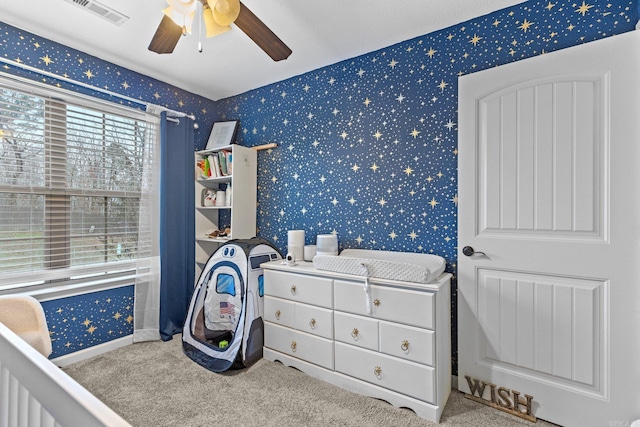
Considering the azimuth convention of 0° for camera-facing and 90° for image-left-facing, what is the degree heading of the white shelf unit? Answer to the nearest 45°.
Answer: approximately 45°

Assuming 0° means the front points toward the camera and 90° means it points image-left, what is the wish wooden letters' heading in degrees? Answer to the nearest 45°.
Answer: approximately 45°

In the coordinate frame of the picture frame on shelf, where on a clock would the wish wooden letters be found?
The wish wooden letters is roughly at 9 o'clock from the picture frame on shelf.

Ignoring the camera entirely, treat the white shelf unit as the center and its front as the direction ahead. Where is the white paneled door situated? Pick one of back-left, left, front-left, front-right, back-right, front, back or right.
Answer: left

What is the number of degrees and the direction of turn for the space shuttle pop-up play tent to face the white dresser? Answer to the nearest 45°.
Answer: approximately 90° to its left

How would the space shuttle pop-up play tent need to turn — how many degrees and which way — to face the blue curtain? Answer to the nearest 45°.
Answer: approximately 90° to its right

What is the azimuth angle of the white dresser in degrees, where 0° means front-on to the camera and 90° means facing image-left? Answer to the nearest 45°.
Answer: approximately 45°

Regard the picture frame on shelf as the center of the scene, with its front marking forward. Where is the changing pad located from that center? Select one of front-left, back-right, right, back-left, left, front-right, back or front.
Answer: left

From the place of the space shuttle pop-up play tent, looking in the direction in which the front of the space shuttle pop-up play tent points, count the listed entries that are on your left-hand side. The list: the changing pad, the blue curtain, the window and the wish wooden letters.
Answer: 2

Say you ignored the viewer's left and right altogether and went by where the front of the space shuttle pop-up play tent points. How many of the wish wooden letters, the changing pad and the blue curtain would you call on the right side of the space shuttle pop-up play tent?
1

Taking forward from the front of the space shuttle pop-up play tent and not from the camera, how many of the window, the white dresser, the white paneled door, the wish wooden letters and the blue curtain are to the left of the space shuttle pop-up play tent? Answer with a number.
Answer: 3

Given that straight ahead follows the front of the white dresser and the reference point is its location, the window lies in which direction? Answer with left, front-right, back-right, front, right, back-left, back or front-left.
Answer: front-right

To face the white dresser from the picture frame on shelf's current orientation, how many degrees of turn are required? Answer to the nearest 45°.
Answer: approximately 90° to its left

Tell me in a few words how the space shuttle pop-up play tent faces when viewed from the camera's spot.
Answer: facing the viewer and to the left of the viewer

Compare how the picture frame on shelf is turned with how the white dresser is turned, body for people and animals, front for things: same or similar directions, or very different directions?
same or similar directions
